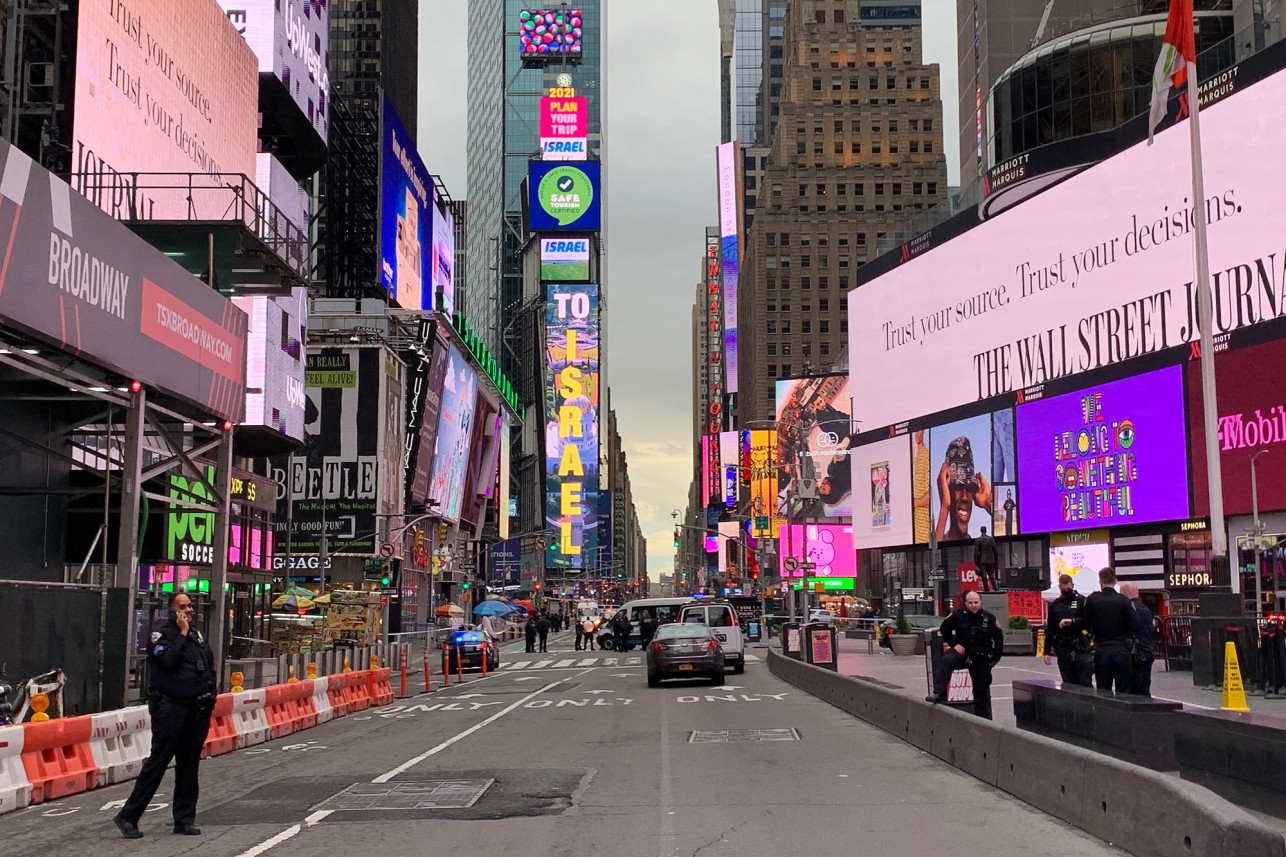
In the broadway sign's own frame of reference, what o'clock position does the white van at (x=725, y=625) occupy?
The white van is roughly at 9 o'clock from the broadway sign.

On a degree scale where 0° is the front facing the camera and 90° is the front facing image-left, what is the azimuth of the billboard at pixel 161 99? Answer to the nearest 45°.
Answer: approximately 315°

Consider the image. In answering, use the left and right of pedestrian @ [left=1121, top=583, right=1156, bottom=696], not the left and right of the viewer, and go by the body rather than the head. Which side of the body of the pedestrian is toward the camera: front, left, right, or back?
left

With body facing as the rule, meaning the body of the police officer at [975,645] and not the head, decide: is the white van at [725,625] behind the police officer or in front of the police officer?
behind

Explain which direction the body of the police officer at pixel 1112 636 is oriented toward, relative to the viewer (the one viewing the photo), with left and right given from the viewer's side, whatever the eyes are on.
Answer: facing away from the viewer

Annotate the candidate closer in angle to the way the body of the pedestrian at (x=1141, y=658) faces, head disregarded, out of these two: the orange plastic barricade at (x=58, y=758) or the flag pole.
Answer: the orange plastic barricade

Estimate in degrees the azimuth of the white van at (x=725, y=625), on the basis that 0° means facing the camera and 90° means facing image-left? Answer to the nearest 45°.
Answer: approximately 180°
